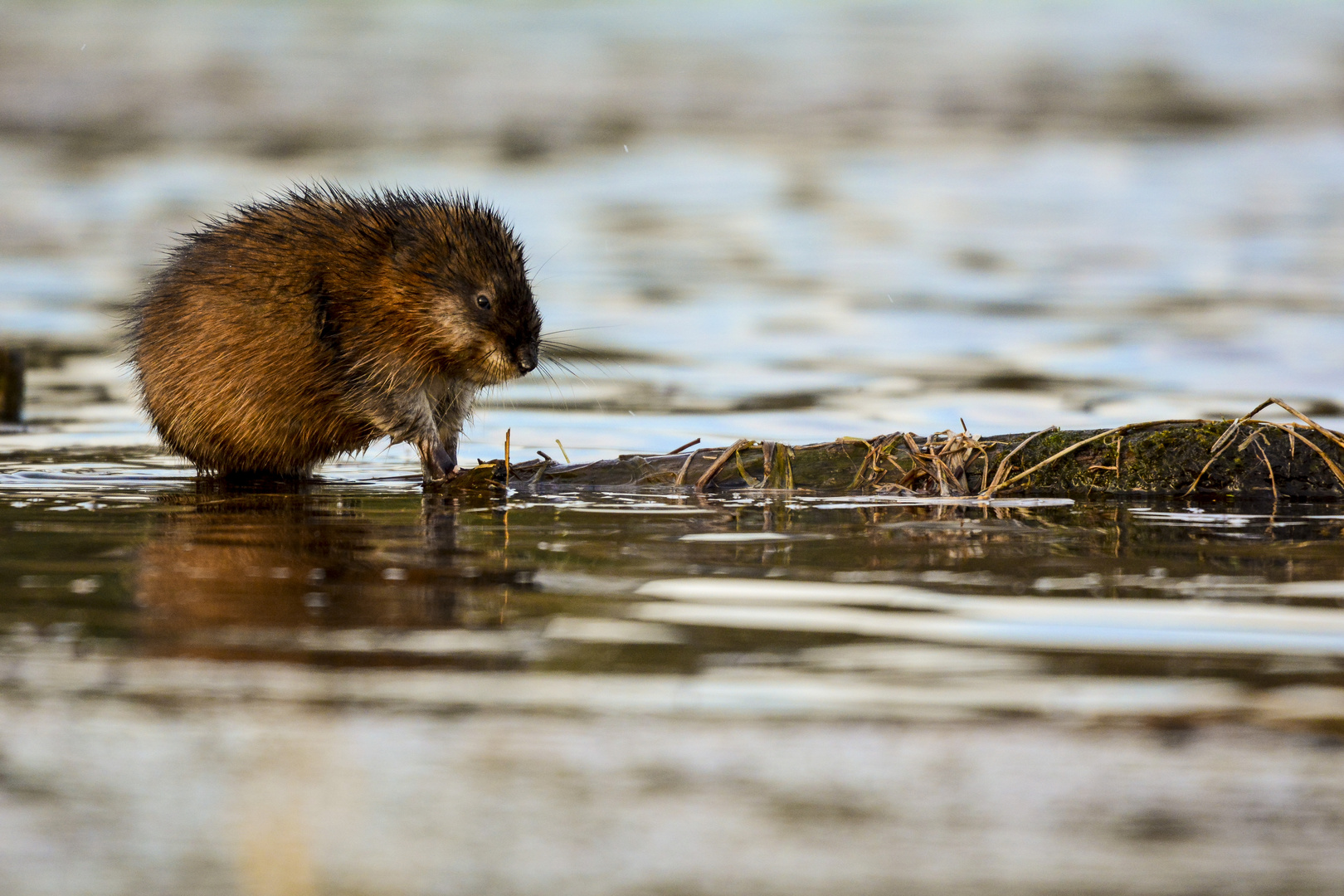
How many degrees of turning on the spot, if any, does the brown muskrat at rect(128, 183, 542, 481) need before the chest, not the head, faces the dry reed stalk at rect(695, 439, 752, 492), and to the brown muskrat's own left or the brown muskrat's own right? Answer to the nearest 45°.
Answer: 0° — it already faces it

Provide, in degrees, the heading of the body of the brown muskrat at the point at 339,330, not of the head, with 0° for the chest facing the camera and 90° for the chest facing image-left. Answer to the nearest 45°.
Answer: approximately 270°

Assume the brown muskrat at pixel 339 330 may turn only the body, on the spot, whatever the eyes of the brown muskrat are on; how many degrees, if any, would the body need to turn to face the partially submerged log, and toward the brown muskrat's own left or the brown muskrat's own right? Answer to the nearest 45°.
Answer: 0° — it already faces it
